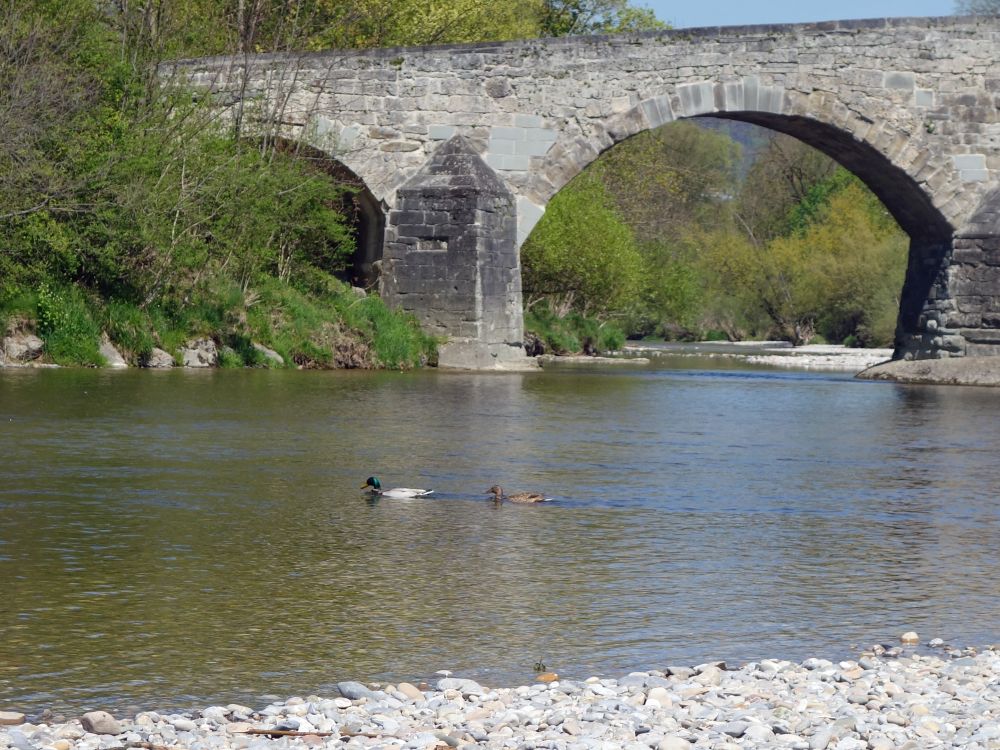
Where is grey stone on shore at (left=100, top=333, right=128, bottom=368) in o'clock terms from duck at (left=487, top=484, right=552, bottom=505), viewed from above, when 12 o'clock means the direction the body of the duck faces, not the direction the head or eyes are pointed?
The grey stone on shore is roughly at 2 o'clock from the duck.

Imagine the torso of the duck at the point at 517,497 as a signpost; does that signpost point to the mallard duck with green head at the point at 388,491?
yes

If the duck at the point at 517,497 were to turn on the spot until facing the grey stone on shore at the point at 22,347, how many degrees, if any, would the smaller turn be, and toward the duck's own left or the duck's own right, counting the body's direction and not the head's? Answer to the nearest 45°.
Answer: approximately 45° to the duck's own right

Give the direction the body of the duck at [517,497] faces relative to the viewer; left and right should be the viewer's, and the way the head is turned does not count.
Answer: facing to the left of the viewer

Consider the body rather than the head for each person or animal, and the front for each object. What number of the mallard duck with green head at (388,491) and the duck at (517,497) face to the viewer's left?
2

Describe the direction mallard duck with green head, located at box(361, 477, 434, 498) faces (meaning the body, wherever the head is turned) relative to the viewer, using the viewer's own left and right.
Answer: facing to the left of the viewer

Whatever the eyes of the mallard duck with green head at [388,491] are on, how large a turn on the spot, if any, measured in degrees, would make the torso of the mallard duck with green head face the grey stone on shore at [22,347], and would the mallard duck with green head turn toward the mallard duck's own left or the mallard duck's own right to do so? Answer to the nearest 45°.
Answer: approximately 45° to the mallard duck's own right

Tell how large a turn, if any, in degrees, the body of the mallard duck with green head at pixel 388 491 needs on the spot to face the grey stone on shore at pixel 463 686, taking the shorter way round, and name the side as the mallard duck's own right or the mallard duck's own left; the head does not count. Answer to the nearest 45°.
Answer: approximately 90° to the mallard duck's own left

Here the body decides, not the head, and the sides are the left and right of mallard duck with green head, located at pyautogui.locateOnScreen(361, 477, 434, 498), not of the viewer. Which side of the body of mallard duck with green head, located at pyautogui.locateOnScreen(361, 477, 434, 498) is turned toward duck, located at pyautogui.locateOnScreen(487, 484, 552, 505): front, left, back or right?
back

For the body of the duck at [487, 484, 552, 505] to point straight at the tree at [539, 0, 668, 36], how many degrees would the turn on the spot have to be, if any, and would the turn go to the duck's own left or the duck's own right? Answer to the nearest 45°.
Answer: approximately 90° to the duck's own right
